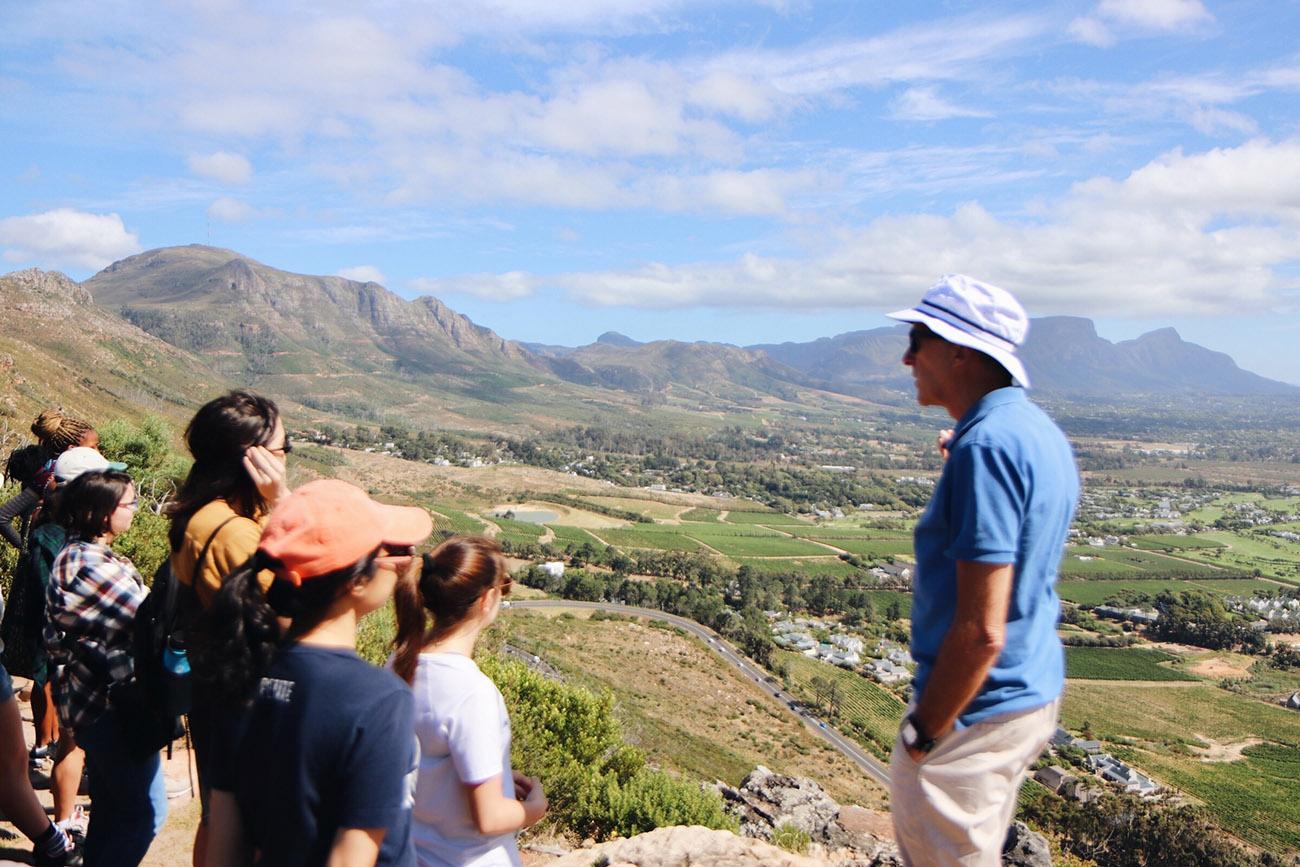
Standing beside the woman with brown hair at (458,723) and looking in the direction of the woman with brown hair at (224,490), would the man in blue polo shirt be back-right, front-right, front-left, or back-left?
back-right

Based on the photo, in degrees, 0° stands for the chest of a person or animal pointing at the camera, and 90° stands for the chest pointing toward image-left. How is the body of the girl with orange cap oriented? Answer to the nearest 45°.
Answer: approximately 225°

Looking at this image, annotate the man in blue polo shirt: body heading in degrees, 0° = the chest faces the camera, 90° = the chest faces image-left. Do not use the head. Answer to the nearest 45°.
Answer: approximately 90°

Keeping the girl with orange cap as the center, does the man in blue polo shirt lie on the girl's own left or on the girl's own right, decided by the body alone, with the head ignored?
on the girl's own right

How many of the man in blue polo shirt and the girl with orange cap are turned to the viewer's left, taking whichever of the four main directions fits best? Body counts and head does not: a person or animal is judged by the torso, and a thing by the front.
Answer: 1

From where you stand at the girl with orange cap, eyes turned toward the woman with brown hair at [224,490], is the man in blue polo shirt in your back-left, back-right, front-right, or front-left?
back-right

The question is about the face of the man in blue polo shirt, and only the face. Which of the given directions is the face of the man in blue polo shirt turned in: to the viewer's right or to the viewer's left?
to the viewer's left

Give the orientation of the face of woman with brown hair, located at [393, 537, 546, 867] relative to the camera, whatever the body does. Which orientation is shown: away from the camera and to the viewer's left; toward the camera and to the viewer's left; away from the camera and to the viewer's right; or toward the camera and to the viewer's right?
away from the camera and to the viewer's right

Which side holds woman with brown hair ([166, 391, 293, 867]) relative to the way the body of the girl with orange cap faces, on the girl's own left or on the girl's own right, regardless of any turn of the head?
on the girl's own left
